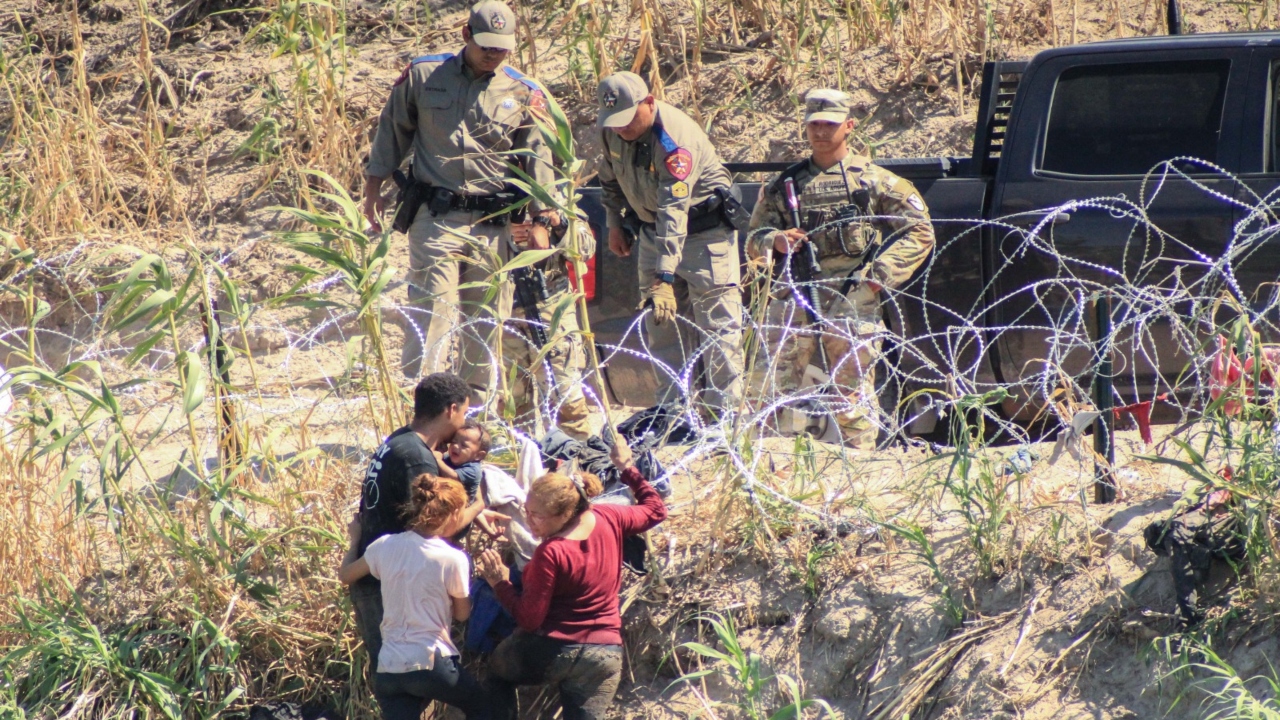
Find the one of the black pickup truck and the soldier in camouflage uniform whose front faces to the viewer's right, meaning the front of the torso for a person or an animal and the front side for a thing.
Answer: the black pickup truck

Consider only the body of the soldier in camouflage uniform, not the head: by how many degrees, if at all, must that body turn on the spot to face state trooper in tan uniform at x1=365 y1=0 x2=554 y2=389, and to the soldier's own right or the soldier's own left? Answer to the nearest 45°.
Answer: approximately 90° to the soldier's own right

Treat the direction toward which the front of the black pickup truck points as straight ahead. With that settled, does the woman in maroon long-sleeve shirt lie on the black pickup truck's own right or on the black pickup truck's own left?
on the black pickup truck's own right

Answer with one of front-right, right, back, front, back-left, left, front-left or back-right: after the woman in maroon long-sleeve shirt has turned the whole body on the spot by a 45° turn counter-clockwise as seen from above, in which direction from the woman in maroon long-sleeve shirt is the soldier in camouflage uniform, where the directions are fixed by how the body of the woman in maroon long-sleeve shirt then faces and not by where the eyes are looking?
back-right

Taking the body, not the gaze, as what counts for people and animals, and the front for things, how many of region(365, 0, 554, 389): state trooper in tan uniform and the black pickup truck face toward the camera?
1

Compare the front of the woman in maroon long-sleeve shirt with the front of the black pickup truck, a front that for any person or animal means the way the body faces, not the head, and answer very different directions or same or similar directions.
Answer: very different directions

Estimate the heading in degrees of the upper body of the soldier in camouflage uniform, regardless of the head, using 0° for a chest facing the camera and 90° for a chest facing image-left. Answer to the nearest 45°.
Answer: approximately 0°

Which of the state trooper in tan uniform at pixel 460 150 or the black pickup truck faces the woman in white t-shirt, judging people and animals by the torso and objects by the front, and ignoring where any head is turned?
the state trooper in tan uniform

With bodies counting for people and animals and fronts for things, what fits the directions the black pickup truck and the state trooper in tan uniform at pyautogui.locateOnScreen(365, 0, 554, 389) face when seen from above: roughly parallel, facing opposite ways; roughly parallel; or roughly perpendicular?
roughly perpendicular

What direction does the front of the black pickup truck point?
to the viewer's right
